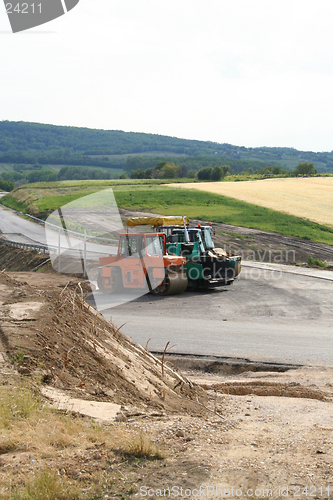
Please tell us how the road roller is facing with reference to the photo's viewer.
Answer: facing the viewer and to the right of the viewer

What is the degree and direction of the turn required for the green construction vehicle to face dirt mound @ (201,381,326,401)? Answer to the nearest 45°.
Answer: approximately 45° to its right

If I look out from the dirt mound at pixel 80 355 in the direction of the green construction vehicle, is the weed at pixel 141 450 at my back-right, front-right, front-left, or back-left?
back-right

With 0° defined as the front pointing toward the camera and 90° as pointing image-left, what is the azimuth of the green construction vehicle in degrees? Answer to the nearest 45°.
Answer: approximately 315°

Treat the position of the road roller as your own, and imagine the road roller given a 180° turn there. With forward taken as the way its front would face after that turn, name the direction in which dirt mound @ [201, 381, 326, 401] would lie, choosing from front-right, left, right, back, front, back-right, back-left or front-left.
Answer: back-left

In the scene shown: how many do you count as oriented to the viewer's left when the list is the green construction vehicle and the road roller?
0

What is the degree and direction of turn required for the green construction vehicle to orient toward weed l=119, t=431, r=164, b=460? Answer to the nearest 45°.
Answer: approximately 45° to its right

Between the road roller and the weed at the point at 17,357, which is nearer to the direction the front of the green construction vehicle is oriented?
the weed

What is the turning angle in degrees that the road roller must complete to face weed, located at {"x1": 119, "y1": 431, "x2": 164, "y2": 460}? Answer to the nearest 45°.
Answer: approximately 45° to its right

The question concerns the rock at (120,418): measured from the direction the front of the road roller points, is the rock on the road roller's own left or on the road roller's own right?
on the road roller's own right
